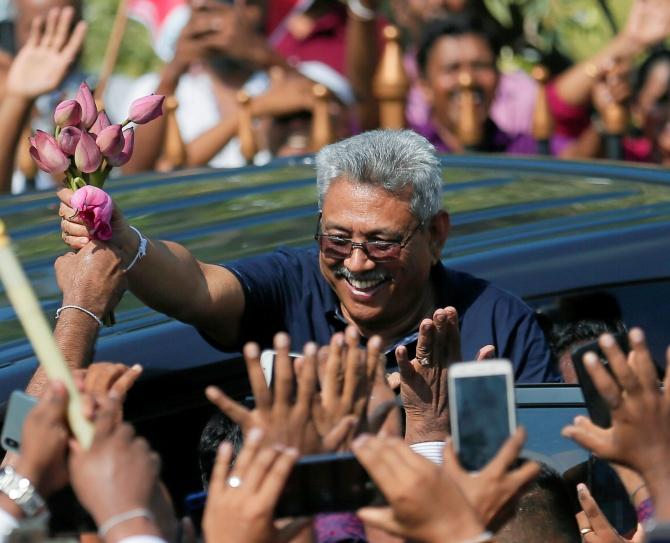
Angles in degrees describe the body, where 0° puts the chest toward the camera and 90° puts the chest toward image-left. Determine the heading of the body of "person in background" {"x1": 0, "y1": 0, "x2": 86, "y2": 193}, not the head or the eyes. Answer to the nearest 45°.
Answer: approximately 0°

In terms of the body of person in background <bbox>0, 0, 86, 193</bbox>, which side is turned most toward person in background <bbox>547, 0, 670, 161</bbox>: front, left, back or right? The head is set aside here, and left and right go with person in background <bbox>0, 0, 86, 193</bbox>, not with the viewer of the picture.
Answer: left

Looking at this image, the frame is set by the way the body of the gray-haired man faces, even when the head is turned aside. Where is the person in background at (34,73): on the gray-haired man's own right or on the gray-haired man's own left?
on the gray-haired man's own right

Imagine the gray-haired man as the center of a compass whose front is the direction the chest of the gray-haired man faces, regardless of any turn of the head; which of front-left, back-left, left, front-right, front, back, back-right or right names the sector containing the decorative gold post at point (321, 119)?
back-right

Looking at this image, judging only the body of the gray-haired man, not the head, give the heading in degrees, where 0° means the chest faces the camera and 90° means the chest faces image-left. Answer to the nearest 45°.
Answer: approximately 45°
